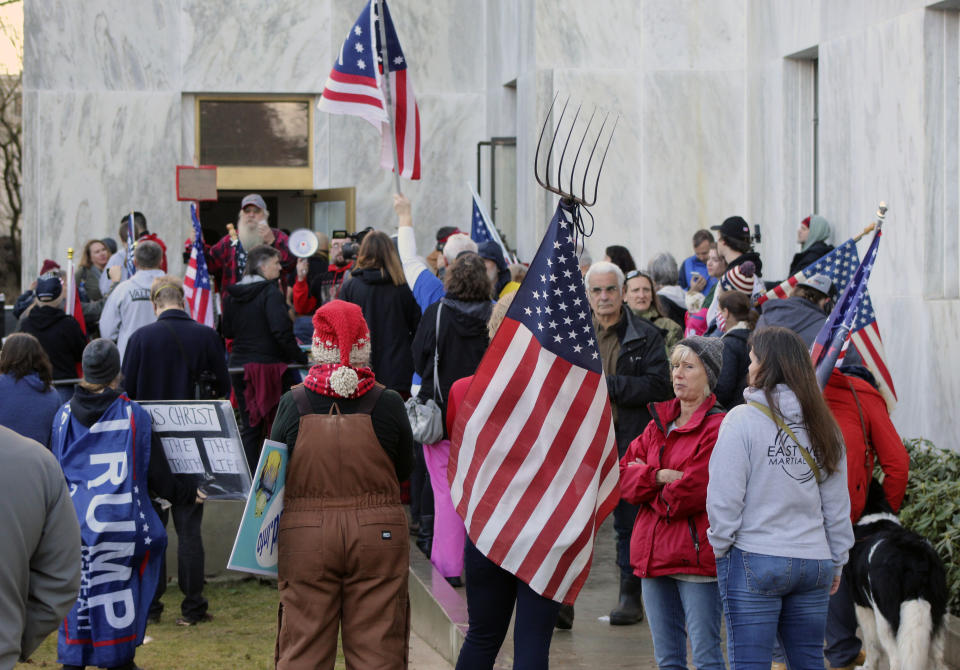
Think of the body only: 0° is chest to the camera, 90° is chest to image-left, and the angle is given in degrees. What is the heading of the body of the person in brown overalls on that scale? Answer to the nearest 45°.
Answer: approximately 180°

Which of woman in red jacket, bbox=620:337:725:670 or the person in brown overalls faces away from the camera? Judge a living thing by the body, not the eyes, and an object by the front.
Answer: the person in brown overalls

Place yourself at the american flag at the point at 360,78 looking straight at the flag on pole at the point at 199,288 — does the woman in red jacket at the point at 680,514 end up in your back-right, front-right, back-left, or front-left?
back-left

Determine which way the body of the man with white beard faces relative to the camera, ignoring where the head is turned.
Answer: toward the camera

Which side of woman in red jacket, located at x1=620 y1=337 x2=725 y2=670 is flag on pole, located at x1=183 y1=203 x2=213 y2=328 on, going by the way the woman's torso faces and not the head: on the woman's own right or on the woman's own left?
on the woman's own right

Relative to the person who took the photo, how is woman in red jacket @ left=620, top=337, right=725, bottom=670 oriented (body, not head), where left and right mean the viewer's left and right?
facing the viewer and to the left of the viewer

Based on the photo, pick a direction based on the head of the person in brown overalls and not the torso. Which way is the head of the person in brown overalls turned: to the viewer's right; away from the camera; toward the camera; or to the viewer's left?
away from the camera

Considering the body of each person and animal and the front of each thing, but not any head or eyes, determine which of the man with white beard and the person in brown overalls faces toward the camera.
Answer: the man with white beard

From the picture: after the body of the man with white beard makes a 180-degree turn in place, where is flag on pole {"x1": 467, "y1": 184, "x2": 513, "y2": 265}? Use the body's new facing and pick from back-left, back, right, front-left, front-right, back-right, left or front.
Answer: back-right

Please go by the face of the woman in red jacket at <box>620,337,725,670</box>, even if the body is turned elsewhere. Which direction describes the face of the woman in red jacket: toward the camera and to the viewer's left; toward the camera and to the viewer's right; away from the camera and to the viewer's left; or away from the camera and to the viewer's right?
toward the camera and to the viewer's left

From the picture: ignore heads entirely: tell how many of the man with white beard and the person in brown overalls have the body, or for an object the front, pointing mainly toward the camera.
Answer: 1

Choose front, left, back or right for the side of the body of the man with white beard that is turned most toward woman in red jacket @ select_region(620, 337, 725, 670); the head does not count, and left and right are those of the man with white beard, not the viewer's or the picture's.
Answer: front

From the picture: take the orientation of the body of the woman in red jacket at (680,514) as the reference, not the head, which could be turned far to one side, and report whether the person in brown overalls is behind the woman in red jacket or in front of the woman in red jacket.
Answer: in front

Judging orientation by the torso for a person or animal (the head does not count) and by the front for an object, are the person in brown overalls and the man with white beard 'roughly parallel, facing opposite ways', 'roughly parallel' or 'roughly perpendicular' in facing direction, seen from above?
roughly parallel, facing opposite ways

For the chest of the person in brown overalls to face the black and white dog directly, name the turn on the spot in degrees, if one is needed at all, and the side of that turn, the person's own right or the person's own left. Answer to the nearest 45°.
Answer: approximately 90° to the person's own right

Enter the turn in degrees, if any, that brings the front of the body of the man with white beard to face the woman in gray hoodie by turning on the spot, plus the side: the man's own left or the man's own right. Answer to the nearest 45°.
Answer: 0° — they already face them

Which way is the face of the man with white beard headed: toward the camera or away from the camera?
toward the camera
